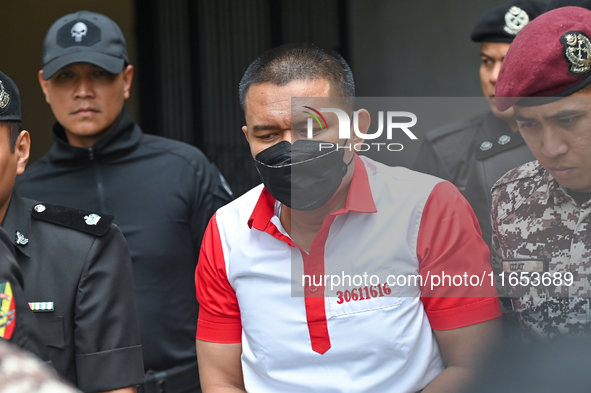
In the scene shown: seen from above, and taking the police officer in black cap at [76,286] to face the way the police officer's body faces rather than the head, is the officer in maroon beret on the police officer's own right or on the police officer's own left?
on the police officer's own left

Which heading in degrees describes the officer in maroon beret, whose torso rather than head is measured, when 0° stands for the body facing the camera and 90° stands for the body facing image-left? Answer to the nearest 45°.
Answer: approximately 0°

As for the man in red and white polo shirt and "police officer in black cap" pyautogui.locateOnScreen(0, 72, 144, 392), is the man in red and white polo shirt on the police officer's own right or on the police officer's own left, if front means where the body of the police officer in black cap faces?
on the police officer's own left

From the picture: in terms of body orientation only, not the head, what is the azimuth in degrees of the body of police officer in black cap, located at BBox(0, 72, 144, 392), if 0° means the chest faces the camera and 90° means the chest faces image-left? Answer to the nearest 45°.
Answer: approximately 45°

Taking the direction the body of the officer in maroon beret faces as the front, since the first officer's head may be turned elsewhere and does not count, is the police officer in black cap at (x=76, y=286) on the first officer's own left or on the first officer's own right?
on the first officer's own right
